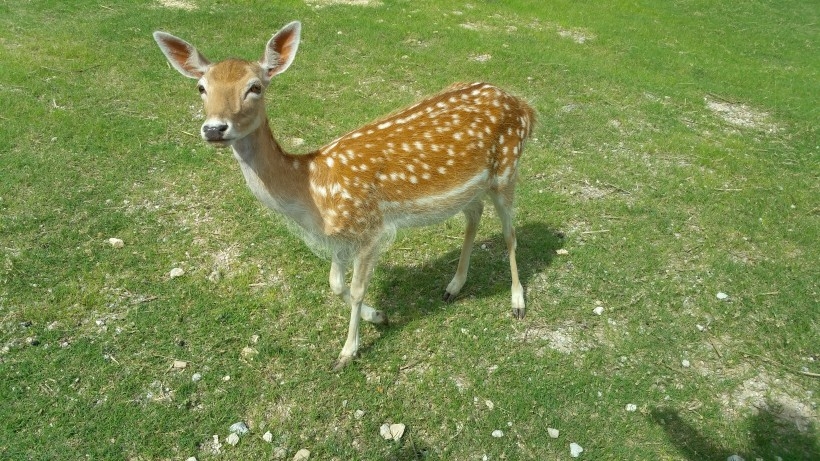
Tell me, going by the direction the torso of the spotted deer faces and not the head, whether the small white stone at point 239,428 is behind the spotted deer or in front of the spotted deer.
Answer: in front

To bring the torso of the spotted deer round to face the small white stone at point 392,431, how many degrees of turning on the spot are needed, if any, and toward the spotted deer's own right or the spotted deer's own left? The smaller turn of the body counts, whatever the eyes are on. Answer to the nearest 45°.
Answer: approximately 45° to the spotted deer's own left

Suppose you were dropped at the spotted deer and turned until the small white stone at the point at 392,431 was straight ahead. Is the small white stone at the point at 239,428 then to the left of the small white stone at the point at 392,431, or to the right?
right
